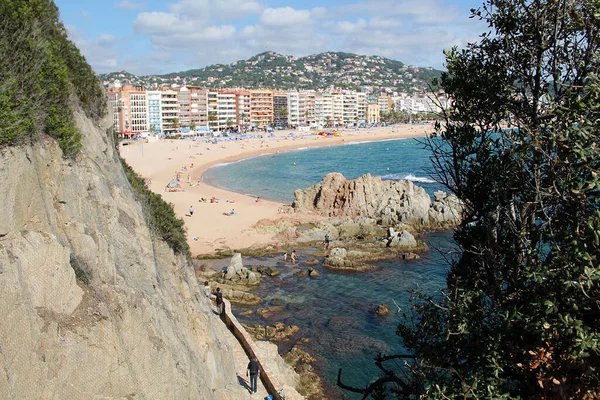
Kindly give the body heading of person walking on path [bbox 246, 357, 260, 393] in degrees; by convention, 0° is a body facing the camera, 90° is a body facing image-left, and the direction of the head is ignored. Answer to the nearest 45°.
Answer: approximately 180°

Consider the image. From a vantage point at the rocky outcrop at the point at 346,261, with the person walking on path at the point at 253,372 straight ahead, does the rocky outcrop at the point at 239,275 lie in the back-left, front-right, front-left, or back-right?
front-right

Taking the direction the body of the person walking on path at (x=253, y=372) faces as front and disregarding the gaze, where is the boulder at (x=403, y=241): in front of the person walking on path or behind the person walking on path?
in front

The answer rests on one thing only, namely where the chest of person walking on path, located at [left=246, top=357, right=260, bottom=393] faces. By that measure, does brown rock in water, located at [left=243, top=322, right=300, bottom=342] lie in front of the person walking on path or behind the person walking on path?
in front

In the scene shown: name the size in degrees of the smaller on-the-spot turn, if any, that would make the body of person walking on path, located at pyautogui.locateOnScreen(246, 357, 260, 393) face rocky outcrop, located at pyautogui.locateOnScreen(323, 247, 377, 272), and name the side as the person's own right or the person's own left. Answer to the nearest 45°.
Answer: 0° — they already face it

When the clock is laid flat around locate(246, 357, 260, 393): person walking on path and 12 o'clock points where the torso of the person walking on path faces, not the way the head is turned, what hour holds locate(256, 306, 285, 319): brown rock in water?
The brown rock in water is roughly at 12 o'clock from the person walking on path.

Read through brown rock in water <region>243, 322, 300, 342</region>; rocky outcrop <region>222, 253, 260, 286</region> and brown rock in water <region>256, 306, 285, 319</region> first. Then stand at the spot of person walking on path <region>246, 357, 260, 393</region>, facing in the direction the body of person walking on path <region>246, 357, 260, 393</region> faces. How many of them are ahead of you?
3

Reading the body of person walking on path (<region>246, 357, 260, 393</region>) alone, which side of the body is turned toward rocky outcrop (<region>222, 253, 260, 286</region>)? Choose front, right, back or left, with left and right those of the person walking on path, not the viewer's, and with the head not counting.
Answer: front
